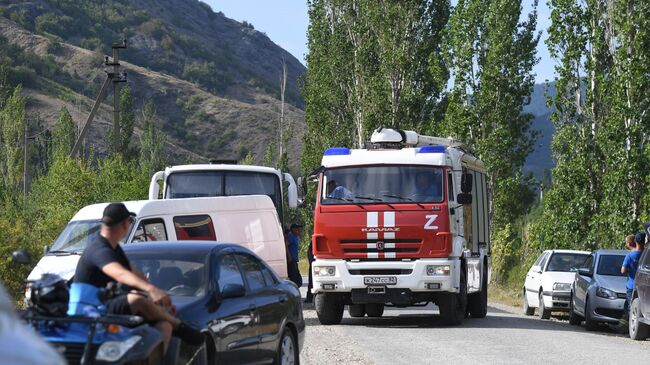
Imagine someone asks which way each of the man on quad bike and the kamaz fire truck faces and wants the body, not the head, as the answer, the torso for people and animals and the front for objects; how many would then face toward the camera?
1

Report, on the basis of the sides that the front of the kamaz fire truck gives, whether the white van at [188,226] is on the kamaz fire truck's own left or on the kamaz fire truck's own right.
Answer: on the kamaz fire truck's own right

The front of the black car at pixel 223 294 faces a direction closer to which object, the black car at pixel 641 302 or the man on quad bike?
the man on quad bike

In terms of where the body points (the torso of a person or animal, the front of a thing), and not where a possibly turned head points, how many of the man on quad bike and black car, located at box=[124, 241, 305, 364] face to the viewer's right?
1

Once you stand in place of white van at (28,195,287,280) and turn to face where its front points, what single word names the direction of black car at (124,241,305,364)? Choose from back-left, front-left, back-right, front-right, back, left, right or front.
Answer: front-left

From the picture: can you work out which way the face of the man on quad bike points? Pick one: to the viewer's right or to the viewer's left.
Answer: to the viewer's right

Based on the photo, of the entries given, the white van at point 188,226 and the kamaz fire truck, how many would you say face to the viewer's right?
0

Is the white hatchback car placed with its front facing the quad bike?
no

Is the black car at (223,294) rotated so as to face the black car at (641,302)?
no

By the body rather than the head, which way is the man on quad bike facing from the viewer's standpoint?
to the viewer's right

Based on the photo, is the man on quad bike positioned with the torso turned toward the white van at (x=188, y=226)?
no

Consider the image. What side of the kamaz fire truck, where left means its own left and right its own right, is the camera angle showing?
front

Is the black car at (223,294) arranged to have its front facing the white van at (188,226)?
no

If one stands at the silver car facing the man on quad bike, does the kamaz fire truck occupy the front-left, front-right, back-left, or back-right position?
front-right

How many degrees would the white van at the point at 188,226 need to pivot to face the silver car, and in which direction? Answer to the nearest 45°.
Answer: approximately 135° to its left
